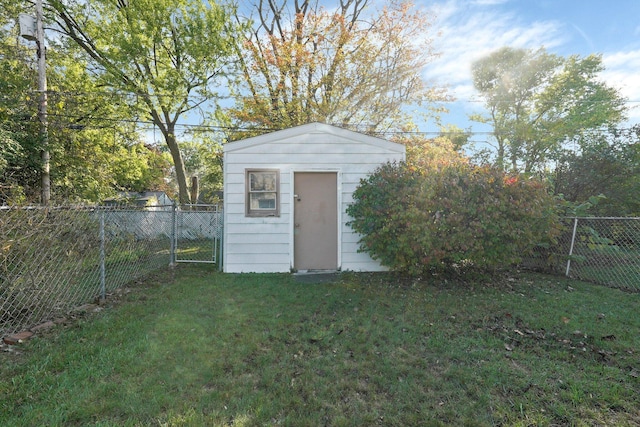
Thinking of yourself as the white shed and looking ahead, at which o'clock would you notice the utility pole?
The utility pole is roughly at 4 o'clock from the white shed.

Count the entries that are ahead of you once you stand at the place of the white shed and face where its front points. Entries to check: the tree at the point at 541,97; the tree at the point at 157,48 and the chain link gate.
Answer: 0

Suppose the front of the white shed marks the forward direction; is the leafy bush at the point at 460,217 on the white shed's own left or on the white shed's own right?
on the white shed's own left

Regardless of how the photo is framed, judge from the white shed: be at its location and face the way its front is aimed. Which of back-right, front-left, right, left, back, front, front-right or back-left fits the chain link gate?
back-right

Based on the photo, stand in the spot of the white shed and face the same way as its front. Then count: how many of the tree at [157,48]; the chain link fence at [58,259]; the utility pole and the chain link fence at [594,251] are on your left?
1

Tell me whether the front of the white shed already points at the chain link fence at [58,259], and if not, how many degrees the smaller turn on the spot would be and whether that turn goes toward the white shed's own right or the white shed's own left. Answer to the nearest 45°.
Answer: approximately 45° to the white shed's own right

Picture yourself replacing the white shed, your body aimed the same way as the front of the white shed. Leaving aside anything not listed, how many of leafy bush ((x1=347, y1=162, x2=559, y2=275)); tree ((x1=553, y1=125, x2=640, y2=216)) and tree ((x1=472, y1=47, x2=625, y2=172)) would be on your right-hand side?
0

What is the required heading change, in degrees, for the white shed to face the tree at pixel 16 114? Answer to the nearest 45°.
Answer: approximately 135° to its right

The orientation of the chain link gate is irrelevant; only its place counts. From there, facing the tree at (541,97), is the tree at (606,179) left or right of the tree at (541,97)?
right

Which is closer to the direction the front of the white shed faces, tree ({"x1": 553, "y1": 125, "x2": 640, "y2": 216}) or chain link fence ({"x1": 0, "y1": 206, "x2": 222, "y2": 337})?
the chain link fence

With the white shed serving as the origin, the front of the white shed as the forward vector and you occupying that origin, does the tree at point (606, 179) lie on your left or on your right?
on your left

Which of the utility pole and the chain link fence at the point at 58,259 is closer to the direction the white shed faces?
the chain link fence

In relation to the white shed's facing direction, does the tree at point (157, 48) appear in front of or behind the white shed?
behind

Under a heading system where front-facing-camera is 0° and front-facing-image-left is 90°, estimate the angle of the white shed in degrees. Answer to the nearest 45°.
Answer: approximately 0°

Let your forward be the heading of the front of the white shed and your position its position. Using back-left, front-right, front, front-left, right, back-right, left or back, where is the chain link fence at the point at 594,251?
left
